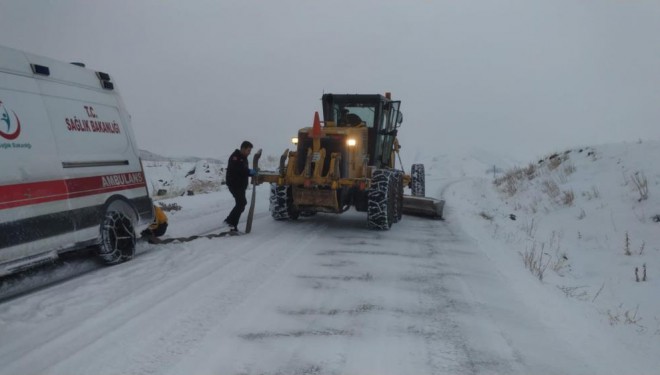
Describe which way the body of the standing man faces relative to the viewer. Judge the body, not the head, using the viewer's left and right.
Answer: facing to the right of the viewer

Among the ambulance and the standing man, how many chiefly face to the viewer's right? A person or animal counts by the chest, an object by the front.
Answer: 1

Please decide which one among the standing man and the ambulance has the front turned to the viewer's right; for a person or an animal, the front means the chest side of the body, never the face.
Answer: the standing man
